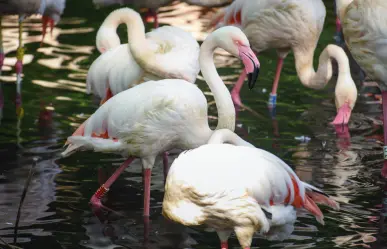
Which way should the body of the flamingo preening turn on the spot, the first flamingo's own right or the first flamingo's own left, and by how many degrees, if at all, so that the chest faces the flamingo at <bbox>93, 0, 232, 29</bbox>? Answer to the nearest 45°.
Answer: approximately 90° to the first flamingo's own right

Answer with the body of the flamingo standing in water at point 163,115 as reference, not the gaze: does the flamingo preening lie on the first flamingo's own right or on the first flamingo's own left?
on the first flamingo's own right

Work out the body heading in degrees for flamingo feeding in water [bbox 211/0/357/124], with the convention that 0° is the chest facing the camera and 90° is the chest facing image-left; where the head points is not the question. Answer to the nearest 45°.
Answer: approximately 270°

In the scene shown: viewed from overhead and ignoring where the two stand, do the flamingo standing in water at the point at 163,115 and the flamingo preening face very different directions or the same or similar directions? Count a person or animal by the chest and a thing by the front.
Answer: very different directions

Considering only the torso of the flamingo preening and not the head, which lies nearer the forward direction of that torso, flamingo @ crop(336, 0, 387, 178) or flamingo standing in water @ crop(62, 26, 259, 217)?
the flamingo standing in water

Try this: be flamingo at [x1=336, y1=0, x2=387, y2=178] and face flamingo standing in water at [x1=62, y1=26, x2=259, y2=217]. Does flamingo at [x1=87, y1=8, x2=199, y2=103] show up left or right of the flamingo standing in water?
right

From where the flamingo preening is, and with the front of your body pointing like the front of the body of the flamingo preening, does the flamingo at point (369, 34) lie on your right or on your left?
on your right

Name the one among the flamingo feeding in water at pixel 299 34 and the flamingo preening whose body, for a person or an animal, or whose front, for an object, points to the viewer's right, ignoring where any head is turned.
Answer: the flamingo feeding in water

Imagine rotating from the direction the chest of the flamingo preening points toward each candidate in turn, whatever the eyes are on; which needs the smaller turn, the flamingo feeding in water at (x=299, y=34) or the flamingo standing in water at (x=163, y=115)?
the flamingo standing in water

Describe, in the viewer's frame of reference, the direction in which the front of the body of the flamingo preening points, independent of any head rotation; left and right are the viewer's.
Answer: facing to the left of the viewer

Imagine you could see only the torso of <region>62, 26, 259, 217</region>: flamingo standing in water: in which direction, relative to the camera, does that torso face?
to the viewer's right
